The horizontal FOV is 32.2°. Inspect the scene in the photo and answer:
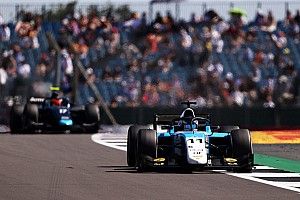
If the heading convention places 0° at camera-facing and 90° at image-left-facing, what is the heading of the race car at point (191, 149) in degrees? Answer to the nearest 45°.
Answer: approximately 0°

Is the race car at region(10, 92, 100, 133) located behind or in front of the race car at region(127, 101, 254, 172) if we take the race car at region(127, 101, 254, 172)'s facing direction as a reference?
behind
